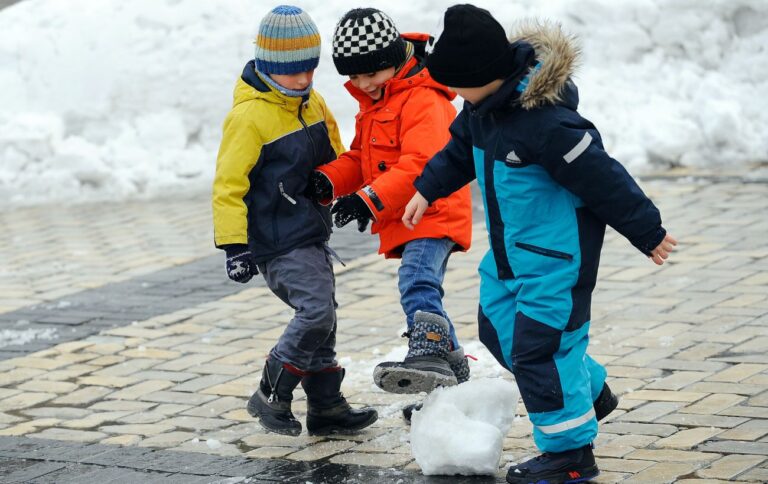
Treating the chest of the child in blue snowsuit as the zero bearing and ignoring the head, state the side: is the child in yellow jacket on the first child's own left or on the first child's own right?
on the first child's own right

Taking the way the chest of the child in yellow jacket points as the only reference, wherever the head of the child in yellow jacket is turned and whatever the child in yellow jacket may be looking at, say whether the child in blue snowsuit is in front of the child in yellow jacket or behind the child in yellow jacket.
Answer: in front

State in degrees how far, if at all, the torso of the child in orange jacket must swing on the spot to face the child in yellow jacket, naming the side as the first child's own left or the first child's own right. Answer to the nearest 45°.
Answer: approximately 45° to the first child's own right

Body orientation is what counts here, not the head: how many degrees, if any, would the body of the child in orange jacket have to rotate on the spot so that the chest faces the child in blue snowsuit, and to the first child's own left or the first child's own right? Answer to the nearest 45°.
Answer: approximately 90° to the first child's own left

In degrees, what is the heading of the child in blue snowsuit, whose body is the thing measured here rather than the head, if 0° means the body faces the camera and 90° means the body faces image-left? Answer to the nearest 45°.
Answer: approximately 45°

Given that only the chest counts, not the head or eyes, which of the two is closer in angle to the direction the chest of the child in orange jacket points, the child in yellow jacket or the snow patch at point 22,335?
the child in yellow jacket

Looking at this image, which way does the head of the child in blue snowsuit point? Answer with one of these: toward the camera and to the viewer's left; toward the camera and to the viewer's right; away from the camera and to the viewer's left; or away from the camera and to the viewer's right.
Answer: away from the camera and to the viewer's left

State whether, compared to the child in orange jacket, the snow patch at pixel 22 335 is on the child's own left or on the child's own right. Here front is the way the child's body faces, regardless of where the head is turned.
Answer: on the child's own right

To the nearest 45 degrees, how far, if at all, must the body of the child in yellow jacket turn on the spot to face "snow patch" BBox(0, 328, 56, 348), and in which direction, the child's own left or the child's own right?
approximately 180°
